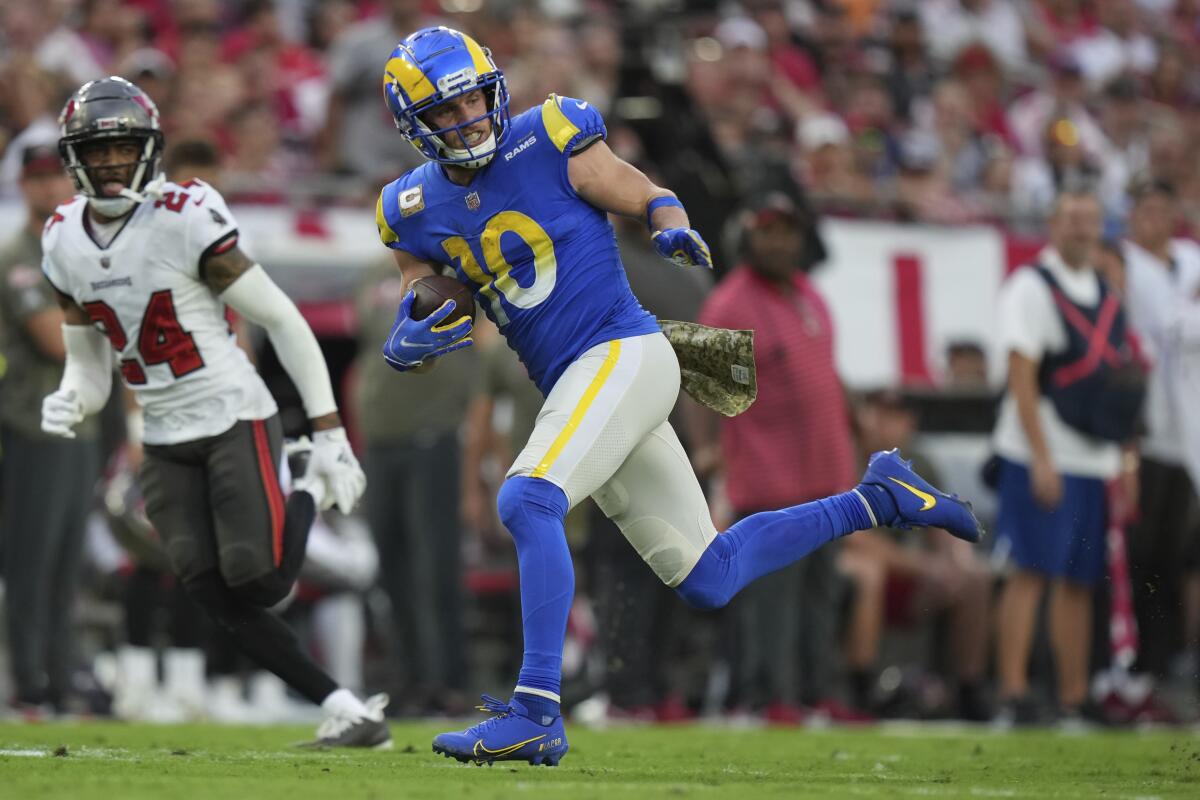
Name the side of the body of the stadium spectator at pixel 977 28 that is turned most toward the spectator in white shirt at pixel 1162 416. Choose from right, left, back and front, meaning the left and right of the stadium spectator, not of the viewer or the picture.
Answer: front

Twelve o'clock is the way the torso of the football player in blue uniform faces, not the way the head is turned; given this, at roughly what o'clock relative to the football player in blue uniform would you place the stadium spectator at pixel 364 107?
The stadium spectator is roughly at 4 o'clock from the football player in blue uniform.

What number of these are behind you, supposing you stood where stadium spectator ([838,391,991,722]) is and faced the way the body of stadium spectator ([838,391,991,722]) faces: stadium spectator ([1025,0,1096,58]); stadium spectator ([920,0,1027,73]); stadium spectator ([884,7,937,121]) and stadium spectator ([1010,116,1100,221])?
4

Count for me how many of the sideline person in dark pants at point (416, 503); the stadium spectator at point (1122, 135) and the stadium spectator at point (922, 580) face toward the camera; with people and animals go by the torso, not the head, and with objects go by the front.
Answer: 3

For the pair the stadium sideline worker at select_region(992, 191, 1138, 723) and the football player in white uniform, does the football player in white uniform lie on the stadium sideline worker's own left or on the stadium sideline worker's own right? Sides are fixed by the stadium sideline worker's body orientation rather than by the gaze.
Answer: on the stadium sideline worker's own right

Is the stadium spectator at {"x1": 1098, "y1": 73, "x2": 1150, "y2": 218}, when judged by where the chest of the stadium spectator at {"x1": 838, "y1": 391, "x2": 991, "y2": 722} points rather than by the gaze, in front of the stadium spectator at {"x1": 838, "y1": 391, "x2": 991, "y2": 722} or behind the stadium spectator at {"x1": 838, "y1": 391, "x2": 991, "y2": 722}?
behind

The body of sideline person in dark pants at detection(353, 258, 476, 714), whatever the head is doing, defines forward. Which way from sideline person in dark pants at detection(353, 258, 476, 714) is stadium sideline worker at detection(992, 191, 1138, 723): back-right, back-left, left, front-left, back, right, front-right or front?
left

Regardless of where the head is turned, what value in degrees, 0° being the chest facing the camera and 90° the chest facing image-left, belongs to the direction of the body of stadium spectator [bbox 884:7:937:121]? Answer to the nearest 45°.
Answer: approximately 0°

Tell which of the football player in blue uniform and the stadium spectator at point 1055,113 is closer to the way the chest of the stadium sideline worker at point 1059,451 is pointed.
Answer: the football player in blue uniform

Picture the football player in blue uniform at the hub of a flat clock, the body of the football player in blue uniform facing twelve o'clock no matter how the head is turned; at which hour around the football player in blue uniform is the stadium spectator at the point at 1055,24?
The stadium spectator is roughly at 5 o'clock from the football player in blue uniform.
